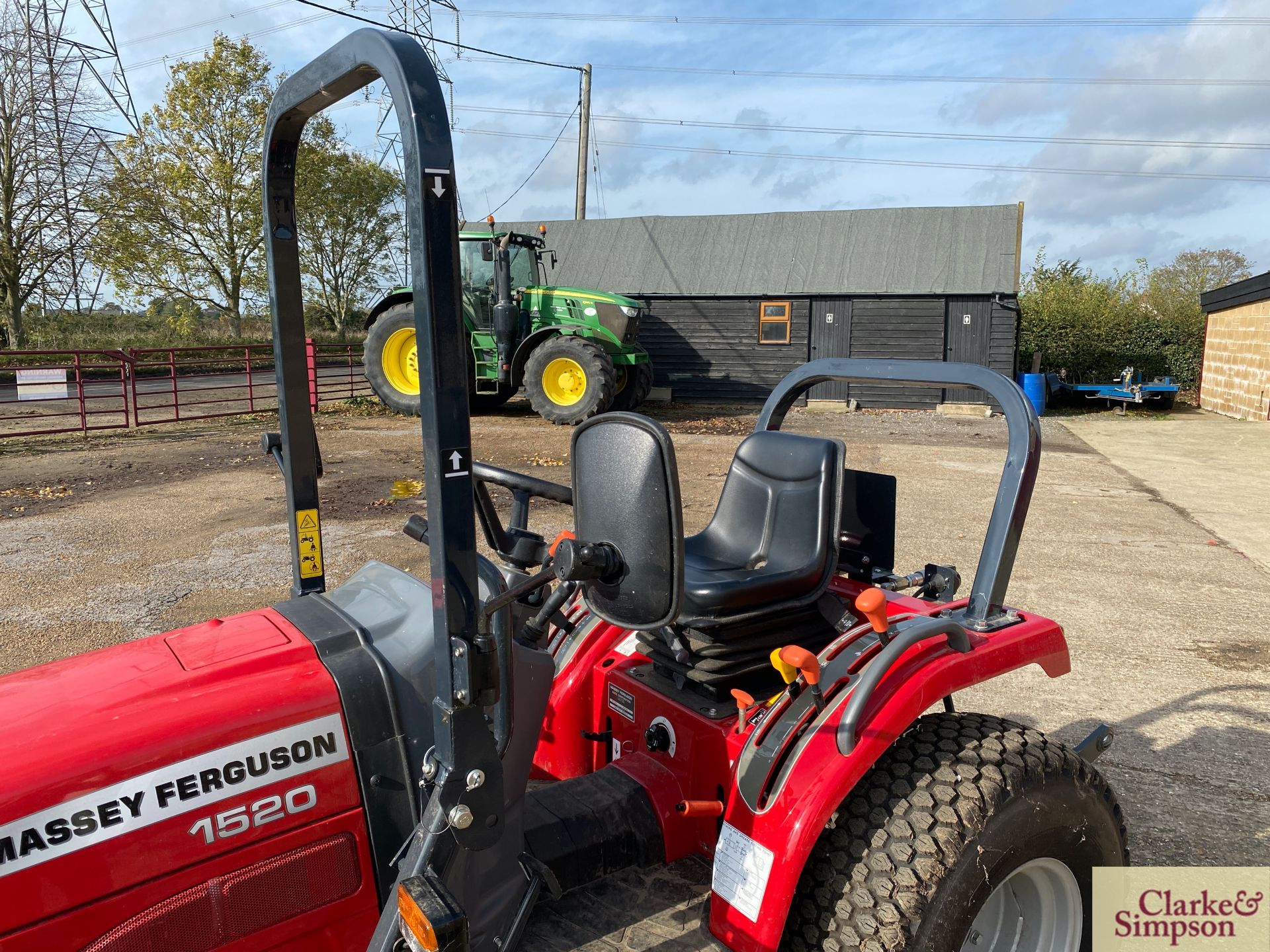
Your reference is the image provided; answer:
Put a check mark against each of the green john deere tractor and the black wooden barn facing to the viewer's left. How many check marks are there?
0

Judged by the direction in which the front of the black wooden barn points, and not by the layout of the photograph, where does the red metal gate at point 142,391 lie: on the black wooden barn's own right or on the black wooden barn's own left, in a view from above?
on the black wooden barn's own right

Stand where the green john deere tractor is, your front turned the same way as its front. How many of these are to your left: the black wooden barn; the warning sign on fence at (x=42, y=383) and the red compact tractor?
1

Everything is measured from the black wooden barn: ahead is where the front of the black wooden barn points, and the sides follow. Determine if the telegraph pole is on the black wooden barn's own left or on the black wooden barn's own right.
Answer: on the black wooden barn's own right

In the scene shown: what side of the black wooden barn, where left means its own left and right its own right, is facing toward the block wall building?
left

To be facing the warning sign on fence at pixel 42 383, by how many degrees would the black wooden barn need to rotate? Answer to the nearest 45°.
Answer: approximately 45° to its right

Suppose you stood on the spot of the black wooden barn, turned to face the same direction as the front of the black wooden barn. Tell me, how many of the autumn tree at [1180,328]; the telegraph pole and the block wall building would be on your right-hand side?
1

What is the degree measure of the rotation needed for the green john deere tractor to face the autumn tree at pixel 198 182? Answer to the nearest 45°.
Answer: approximately 180°

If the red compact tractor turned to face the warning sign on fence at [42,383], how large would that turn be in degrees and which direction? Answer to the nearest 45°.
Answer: approximately 90° to its right

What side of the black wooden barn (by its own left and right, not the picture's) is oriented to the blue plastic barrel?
left

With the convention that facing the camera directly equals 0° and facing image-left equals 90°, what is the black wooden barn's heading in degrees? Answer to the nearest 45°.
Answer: approximately 0°

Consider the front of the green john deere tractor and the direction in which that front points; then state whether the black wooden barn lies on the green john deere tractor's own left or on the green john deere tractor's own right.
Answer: on the green john deere tractor's own left

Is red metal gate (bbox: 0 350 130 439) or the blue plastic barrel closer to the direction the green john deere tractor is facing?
the blue plastic barrel

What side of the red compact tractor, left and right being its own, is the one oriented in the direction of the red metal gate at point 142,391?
right

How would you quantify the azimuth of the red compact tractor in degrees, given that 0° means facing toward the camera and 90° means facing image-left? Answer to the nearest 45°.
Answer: approximately 45°

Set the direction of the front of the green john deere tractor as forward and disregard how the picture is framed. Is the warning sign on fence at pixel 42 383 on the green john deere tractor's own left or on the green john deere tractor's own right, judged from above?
on the green john deere tractor's own right
